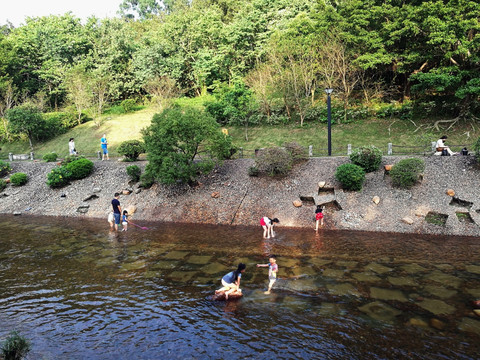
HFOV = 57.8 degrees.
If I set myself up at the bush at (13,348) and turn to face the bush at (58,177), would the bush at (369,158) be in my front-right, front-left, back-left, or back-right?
front-right

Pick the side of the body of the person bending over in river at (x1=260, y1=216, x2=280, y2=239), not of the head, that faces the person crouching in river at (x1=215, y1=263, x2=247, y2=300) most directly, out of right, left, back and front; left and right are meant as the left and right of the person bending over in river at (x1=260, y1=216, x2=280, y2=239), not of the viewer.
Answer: right

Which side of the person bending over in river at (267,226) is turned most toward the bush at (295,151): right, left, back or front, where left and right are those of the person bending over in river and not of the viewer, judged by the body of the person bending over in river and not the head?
left

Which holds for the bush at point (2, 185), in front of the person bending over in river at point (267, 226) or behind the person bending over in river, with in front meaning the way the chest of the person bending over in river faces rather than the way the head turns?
behind

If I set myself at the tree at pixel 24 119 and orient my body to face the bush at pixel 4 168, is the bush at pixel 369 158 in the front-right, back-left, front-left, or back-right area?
front-left

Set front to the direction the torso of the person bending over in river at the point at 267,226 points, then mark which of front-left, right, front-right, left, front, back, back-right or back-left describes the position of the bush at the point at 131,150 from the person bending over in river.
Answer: back-left

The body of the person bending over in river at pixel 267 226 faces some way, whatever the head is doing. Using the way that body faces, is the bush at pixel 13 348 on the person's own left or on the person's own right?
on the person's own right

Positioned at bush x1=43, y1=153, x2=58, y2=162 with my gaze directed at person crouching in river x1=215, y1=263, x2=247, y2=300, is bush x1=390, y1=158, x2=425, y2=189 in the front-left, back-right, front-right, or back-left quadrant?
front-left

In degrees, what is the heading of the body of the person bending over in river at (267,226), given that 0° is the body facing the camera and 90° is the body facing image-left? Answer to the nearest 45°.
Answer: approximately 270°

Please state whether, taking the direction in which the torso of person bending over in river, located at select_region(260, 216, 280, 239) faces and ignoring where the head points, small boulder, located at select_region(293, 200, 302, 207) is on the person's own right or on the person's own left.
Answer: on the person's own left
